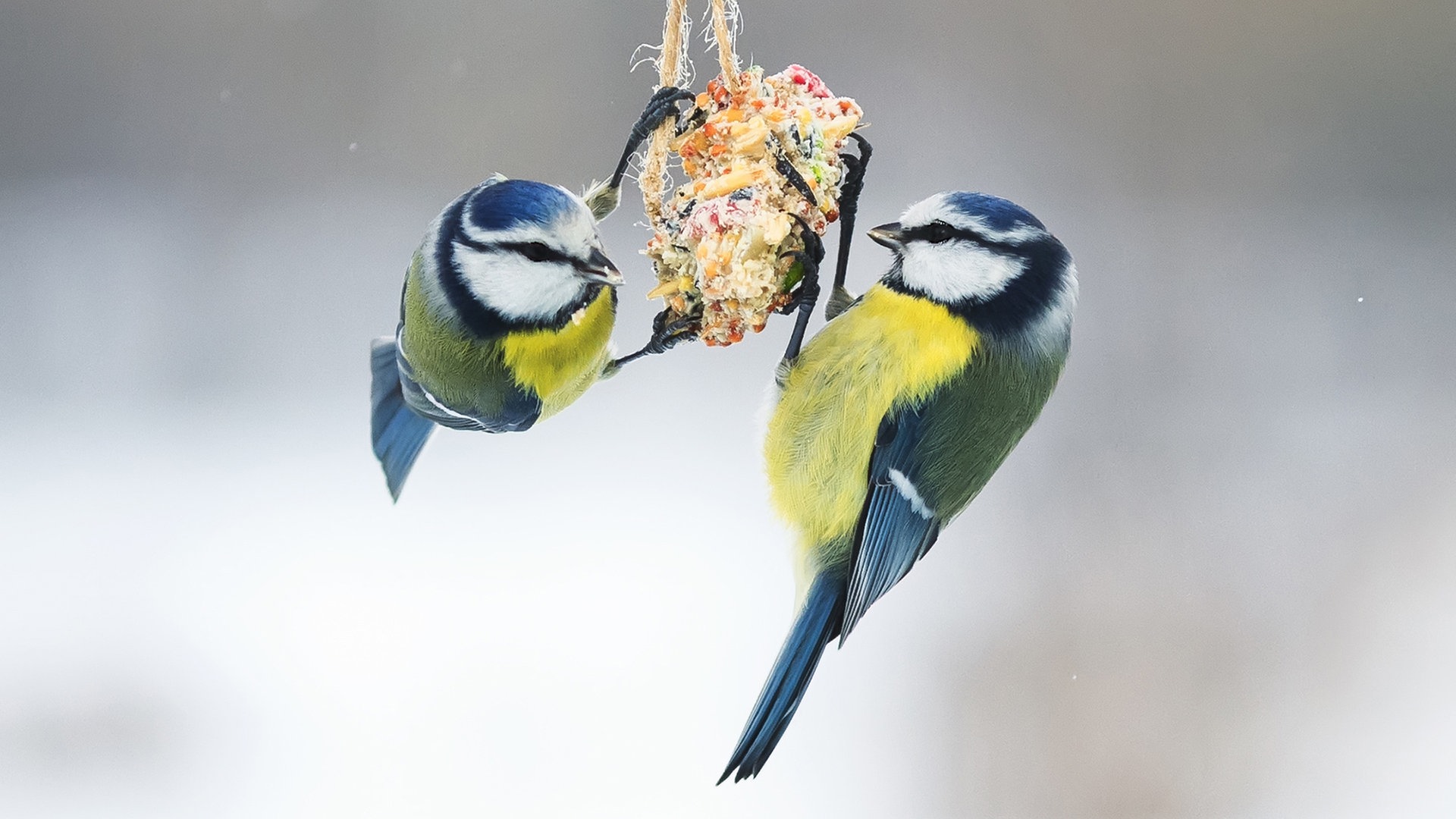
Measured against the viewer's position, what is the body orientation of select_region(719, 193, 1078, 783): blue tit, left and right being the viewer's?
facing to the left of the viewer
